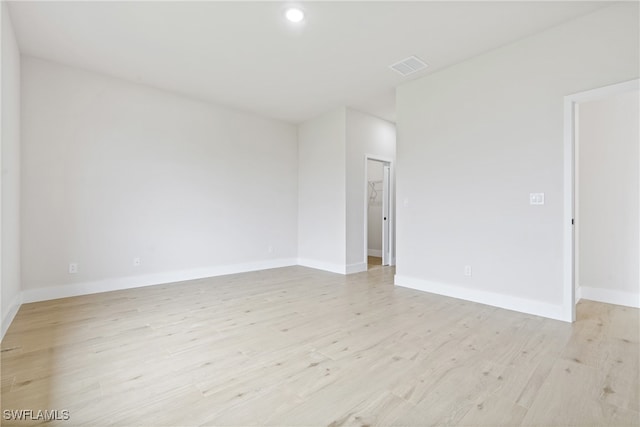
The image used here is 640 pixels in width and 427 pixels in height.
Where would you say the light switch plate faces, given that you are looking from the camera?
facing the viewer
